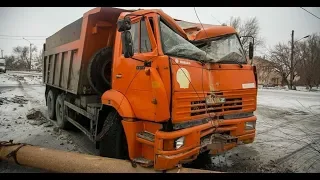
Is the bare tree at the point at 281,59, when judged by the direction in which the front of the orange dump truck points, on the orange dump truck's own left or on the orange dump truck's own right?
on the orange dump truck's own left

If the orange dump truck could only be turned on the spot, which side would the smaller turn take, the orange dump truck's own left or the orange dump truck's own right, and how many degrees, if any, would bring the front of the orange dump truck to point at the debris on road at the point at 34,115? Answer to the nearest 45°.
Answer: approximately 180°

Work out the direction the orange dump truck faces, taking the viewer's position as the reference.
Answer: facing the viewer and to the right of the viewer
